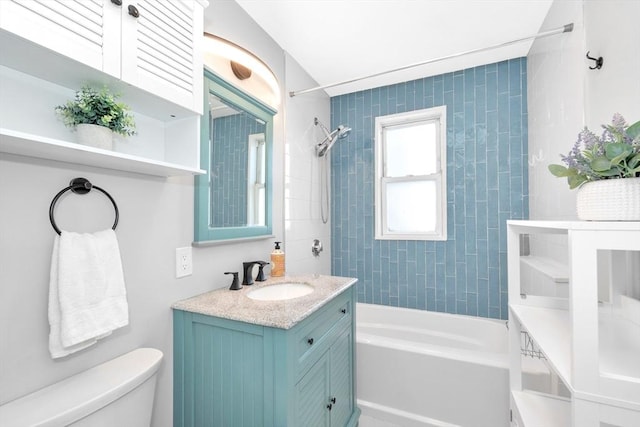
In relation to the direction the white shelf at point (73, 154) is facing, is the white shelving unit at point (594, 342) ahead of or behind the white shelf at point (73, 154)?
ahead

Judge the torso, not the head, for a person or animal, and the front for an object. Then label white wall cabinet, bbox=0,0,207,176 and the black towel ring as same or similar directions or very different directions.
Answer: same or similar directions

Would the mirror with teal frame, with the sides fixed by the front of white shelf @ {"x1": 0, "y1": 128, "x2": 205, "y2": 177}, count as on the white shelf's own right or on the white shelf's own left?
on the white shelf's own left

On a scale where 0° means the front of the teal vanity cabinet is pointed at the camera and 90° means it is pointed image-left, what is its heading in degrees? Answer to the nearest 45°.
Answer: approximately 315°

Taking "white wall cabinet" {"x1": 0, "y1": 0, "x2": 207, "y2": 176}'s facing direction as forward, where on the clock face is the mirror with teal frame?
The mirror with teal frame is roughly at 9 o'clock from the white wall cabinet.

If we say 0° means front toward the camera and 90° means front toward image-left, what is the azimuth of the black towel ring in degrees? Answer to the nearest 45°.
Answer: approximately 315°

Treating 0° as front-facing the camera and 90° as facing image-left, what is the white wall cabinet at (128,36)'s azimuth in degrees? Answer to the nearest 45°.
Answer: approximately 315°

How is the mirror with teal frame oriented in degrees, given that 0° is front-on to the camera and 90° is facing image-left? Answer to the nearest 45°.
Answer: approximately 315°

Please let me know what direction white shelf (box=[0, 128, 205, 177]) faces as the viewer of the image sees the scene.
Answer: facing the viewer and to the right of the viewer

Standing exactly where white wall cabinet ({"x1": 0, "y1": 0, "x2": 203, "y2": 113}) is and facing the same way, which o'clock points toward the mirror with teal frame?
The mirror with teal frame is roughly at 9 o'clock from the white wall cabinet.

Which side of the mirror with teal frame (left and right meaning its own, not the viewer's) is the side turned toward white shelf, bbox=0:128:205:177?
right

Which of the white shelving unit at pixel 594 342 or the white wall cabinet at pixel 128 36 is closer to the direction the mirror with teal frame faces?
the white shelving unit
